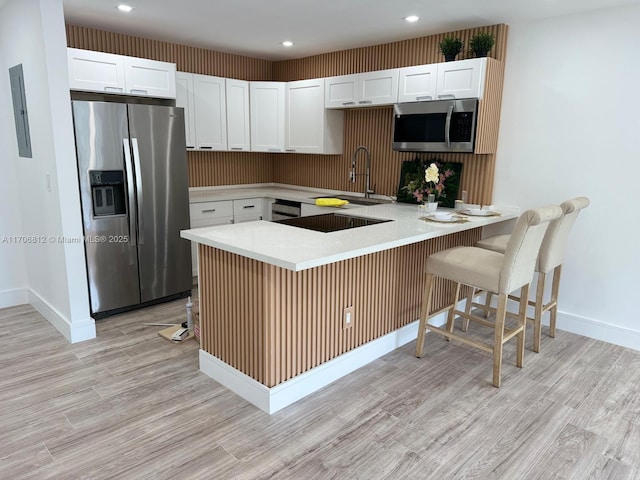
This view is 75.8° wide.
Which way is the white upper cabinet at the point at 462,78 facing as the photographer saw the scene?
facing the viewer and to the left of the viewer

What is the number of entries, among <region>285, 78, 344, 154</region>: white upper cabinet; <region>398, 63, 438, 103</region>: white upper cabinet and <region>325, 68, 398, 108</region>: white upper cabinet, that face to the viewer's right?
0

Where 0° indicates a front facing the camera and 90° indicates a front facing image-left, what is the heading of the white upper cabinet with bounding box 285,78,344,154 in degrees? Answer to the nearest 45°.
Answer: approximately 45°

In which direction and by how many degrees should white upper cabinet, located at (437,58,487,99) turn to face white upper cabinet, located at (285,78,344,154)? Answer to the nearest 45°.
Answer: approximately 90° to its right

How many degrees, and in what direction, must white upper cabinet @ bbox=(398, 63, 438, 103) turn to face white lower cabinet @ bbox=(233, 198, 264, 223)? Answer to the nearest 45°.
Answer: approximately 45° to its right

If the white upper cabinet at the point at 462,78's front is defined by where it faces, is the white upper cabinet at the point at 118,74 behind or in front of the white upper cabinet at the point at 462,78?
in front

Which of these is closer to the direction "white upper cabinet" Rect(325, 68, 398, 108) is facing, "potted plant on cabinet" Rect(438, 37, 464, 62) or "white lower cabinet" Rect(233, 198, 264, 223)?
the white lower cabinet

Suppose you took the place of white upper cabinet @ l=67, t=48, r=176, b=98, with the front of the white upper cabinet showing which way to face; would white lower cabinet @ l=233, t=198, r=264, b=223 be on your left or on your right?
on your left

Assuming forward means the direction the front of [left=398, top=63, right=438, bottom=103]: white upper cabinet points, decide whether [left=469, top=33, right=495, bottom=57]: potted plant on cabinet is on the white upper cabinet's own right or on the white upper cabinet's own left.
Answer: on the white upper cabinet's own left

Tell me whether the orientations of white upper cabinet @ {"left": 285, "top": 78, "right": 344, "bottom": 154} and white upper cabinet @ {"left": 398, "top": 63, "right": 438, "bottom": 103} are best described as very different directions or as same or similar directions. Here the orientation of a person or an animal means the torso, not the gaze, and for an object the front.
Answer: same or similar directions

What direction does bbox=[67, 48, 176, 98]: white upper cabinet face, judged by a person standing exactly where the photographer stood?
facing the viewer and to the right of the viewer

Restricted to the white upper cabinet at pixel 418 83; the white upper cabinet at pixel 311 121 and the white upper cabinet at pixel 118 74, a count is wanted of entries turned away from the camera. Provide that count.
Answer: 0

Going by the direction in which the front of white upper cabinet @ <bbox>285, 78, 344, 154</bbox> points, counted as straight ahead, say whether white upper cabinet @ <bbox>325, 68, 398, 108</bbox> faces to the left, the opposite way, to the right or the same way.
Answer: the same way

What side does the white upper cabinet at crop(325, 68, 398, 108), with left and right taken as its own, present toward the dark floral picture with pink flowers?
left

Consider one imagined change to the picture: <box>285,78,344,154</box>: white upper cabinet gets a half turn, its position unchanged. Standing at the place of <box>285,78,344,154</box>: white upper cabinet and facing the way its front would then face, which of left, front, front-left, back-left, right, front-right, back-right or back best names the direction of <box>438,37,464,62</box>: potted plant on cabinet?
right
